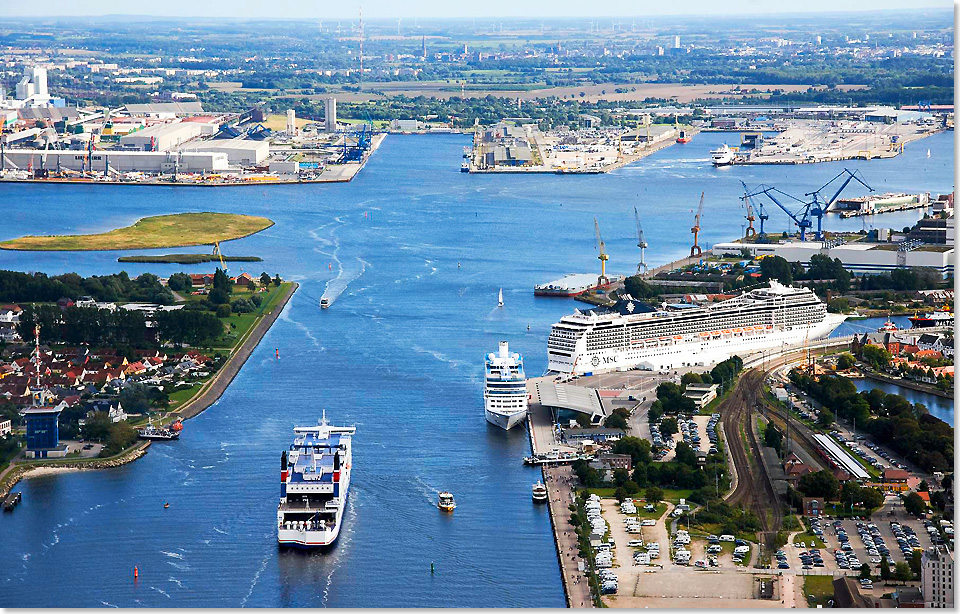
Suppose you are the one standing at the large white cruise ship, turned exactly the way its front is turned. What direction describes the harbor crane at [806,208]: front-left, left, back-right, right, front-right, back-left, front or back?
front-left

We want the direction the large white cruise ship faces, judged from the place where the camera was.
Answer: facing away from the viewer and to the right of the viewer

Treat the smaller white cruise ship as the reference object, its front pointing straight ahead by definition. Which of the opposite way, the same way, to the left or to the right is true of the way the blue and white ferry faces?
the opposite way

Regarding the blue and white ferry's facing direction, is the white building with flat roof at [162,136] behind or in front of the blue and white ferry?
in front

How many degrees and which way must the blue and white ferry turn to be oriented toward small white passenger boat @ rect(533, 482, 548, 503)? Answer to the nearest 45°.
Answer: approximately 90° to its right

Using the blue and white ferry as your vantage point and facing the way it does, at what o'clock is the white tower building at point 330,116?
The white tower building is roughly at 12 o'clock from the blue and white ferry.

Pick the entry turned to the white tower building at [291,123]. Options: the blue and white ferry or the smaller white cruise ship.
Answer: the blue and white ferry

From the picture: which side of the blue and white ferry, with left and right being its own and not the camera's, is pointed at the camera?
back

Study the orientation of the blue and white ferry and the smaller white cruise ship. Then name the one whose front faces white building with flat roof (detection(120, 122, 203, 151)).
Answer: the blue and white ferry

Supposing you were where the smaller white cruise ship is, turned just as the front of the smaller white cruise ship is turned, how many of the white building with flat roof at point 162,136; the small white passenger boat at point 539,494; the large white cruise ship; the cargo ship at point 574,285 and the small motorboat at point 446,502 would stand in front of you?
2

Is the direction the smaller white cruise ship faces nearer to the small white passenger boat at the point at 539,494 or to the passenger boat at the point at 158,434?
the small white passenger boat

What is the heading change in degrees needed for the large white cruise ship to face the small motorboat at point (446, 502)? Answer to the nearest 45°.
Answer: approximately 135° to its right
